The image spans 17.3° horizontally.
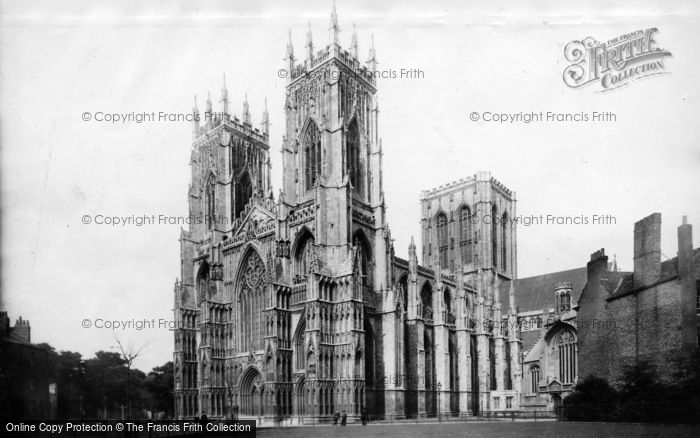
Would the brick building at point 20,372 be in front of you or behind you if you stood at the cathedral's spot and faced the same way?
in front

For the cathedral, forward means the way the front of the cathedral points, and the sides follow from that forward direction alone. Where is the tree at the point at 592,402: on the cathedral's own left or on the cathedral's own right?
on the cathedral's own left

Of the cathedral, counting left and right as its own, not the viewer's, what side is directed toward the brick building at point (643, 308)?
left

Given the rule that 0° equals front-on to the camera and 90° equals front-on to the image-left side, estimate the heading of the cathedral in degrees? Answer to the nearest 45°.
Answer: approximately 45°
